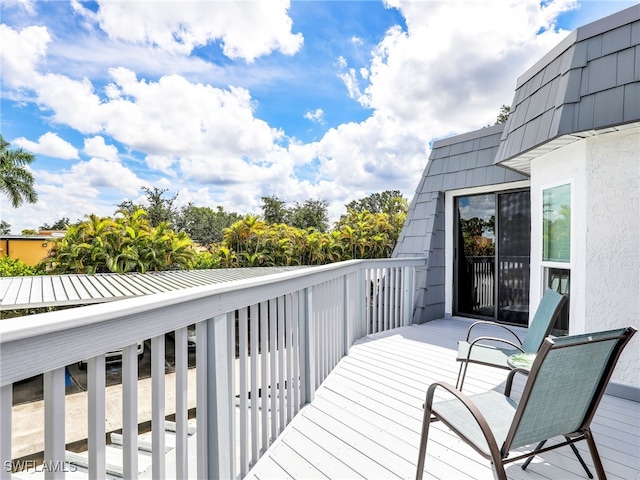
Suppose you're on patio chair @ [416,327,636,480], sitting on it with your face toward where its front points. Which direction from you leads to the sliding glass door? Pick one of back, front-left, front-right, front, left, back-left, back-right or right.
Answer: front-right

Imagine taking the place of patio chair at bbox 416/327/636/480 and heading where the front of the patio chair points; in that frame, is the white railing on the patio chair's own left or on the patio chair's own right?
on the patio chair's own left

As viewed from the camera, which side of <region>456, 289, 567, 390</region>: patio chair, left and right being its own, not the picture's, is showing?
left

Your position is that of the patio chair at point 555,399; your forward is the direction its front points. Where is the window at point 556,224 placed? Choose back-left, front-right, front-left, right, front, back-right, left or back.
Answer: front-right

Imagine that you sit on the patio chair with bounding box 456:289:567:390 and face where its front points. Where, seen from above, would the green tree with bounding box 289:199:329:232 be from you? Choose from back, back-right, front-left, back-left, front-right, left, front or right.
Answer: front-right

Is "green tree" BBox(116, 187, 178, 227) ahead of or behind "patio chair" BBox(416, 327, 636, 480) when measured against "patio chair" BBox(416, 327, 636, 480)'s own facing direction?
ahead

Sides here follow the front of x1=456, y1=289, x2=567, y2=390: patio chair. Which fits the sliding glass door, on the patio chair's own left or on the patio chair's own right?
on the patio chair's own right

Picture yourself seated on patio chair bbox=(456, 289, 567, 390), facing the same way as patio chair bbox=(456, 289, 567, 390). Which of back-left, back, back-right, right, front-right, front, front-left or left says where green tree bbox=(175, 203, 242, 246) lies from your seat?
front-right

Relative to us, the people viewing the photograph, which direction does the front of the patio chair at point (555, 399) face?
facing away from the viewer and to the left of the viewer

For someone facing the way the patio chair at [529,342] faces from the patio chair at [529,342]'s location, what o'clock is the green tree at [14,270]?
The green tree is roughly at 12 o'clock from the patio chair.

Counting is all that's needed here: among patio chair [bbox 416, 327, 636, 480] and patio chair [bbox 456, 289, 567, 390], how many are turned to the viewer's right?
0

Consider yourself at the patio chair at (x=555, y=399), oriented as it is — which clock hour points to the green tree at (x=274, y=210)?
The green tree is roughly at 12 o'clock from the patio chair.

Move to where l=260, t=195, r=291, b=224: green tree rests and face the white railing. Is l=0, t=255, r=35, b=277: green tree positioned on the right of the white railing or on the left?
right

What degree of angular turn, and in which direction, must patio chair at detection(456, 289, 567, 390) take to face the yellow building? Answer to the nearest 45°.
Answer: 0° — it already faces it
